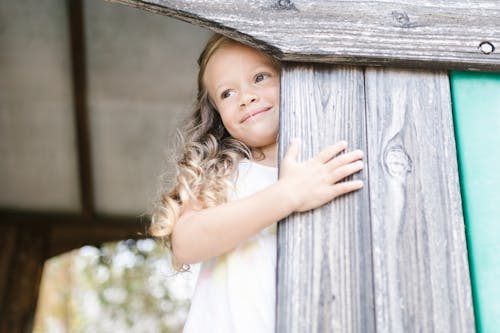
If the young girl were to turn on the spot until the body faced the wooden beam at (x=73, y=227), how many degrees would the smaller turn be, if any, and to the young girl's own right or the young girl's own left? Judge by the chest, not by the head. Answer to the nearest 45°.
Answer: approximately 135° to the young girl's own left

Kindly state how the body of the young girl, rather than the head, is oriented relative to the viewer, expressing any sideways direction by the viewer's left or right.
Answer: facing the viewer and to the right of the viewer

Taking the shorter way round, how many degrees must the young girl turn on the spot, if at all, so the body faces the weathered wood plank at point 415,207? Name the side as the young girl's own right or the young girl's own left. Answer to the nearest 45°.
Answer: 0° — they already face it

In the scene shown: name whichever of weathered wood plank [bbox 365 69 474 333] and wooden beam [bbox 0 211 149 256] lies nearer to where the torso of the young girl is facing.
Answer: the weathered wood plank
